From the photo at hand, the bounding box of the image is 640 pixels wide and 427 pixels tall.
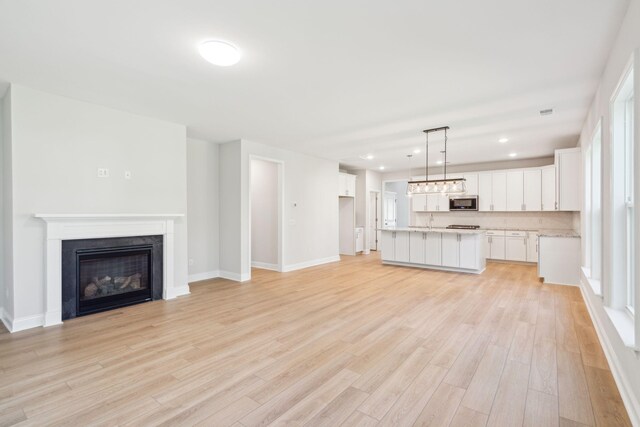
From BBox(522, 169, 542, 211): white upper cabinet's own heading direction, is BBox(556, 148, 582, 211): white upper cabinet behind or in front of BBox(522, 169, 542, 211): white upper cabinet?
in front

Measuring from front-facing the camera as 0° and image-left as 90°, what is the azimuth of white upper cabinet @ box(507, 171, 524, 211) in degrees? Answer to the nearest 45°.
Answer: approximately 0°

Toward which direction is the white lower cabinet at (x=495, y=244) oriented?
toward the camera

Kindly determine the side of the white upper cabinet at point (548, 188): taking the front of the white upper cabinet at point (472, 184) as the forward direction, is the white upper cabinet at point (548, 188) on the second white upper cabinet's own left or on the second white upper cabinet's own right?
on the second white upper cabinet's own left

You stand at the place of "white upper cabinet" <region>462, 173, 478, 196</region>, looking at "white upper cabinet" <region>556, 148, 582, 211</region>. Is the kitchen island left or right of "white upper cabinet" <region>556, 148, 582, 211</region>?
right

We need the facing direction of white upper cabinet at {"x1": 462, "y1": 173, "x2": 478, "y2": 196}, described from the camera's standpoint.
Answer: facing the viewer

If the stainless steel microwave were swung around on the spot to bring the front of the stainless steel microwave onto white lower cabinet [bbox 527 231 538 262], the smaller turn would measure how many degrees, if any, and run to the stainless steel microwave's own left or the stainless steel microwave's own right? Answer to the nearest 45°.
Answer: approximately 90° to the stainless steel microwave's own left

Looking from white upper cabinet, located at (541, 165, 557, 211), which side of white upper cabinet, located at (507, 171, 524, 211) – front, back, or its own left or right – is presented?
left

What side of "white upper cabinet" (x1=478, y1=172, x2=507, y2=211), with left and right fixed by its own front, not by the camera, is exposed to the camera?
front

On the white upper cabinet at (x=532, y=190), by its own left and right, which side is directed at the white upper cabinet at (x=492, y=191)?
right

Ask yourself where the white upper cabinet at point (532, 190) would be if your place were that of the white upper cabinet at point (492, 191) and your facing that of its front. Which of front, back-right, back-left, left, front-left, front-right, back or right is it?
left
